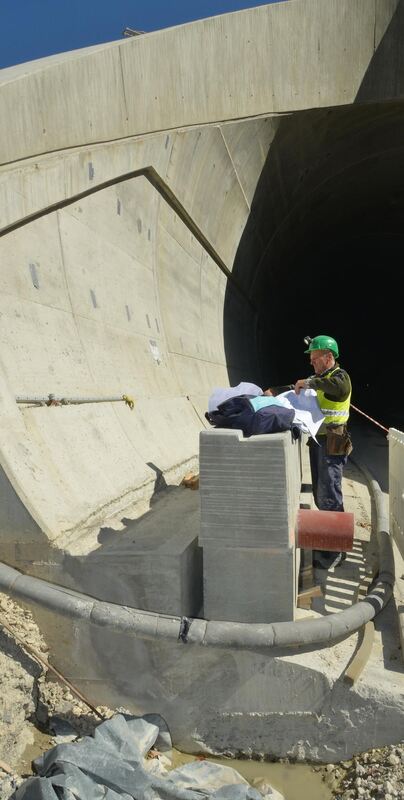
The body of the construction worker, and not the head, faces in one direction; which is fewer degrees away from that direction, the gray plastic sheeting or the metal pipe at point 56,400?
the metal pipe

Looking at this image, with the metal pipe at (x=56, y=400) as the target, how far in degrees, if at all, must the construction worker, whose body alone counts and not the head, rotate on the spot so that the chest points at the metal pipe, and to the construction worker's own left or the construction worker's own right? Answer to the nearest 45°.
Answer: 0° — they already face it

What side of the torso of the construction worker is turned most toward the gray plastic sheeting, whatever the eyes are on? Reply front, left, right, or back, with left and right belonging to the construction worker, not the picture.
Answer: left

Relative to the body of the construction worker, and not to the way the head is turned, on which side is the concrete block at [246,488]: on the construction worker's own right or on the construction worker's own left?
on the construction worker's own left

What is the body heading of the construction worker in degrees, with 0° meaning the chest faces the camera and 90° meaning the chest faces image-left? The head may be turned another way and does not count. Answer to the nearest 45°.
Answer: approximately 90°

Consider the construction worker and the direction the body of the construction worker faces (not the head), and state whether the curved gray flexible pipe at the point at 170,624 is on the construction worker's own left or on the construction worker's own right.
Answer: on the construction worker's own left
